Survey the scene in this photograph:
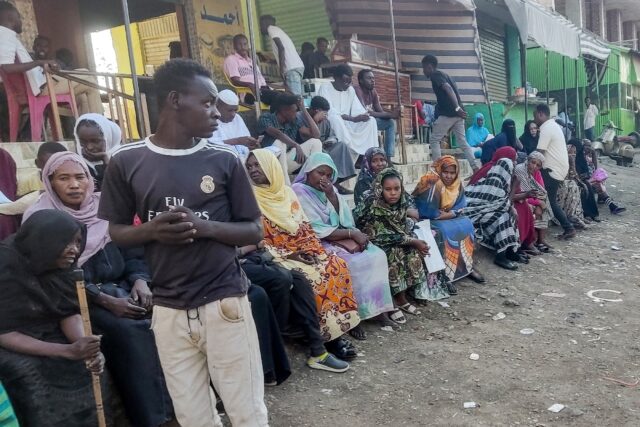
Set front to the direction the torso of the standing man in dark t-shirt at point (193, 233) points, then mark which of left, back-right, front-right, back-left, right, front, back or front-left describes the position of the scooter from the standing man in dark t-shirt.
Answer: back-left

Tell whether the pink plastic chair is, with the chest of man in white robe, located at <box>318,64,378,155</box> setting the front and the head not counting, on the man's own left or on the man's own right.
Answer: on the man's own right

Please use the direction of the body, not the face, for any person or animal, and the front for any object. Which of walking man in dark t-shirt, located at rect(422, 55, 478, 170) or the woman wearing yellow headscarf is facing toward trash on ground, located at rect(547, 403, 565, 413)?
the woman wearing yellow headscarf

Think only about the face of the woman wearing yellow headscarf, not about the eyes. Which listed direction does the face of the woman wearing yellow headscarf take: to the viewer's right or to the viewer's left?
to the viewer's left

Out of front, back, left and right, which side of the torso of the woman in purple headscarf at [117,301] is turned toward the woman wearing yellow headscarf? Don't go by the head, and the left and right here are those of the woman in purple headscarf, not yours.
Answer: left

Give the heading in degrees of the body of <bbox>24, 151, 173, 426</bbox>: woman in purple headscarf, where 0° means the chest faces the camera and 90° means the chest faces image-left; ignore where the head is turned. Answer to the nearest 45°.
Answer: approximately 315°
